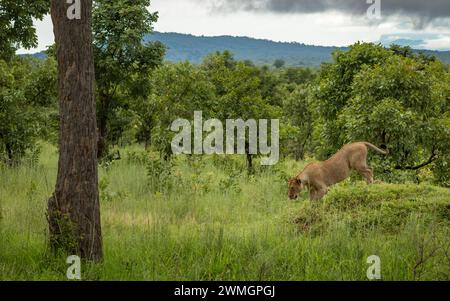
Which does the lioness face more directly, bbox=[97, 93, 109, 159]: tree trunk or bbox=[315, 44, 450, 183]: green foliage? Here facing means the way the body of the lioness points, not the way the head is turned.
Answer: the tree trunk

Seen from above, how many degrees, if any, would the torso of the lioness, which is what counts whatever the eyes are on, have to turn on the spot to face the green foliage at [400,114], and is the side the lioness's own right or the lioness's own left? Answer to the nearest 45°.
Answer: approximately 135° to the lioness's own right

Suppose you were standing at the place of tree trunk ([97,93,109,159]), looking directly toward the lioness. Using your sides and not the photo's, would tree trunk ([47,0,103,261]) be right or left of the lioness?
right

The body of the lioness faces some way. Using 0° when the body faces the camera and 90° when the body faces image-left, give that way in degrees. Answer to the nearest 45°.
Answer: approximately 90°

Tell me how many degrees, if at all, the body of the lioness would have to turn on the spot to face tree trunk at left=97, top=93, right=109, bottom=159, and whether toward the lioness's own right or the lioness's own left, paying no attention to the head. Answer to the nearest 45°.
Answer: approximately 45° to the lioness's own right
